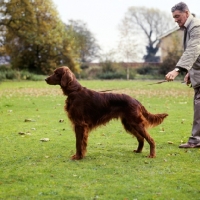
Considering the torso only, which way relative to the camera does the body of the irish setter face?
to the viewer's left

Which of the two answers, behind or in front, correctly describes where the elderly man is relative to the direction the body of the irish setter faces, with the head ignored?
behind

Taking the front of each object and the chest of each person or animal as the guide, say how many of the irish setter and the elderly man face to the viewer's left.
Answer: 2

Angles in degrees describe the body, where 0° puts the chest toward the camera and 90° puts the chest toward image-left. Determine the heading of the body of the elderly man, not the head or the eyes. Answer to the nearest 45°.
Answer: approximately 90°

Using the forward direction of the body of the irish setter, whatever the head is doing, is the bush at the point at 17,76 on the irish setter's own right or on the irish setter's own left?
on the irish setter's own right
